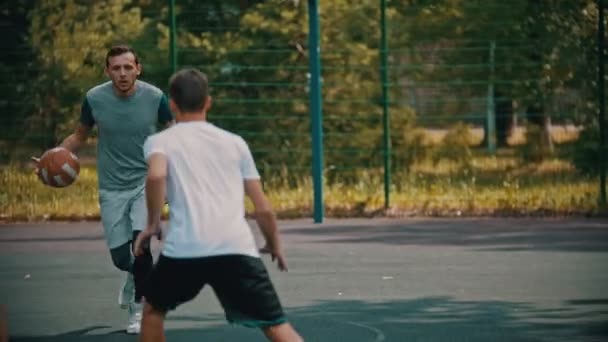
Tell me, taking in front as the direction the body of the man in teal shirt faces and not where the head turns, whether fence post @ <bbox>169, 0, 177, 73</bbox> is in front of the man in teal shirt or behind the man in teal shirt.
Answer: behind

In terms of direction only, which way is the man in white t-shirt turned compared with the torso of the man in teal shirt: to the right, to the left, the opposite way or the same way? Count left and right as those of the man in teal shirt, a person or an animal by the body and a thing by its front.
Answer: the opposite way

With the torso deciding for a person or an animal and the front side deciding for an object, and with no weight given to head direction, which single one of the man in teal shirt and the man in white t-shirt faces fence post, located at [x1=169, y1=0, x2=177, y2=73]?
the man in white t-shirt

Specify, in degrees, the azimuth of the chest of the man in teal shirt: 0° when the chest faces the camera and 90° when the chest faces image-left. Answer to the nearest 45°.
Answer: approximately 0°

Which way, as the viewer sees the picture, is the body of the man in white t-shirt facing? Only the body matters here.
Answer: away from the camera

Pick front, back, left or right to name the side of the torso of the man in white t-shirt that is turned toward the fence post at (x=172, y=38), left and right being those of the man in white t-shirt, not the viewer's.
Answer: front

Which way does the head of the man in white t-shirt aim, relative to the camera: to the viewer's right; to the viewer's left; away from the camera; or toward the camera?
away from the camera

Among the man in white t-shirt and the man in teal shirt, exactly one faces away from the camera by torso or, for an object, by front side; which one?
the man in white t-shirt

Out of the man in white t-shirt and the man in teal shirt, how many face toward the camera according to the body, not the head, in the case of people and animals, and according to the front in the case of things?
1

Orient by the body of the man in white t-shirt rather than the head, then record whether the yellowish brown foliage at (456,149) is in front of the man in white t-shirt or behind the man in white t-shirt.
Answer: in front
